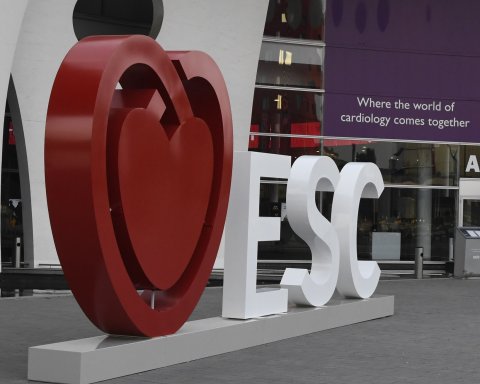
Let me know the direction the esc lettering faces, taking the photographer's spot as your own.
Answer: facing the viewer and to the right of the viewer

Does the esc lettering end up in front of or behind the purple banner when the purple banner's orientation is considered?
in front

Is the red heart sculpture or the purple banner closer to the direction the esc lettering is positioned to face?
the red heart sculpture

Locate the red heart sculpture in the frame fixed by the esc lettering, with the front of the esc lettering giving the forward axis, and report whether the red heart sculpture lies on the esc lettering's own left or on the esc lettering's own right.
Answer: on the esc lettering's own right

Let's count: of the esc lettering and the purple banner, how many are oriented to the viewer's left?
0

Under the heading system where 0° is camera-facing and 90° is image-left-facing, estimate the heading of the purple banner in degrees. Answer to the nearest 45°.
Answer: approximately 0°

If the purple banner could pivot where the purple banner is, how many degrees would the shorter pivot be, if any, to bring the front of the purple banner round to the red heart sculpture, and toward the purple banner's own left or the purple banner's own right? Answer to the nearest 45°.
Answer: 0° — it already faces it

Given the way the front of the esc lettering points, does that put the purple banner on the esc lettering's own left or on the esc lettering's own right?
on the esc lettering's own left
